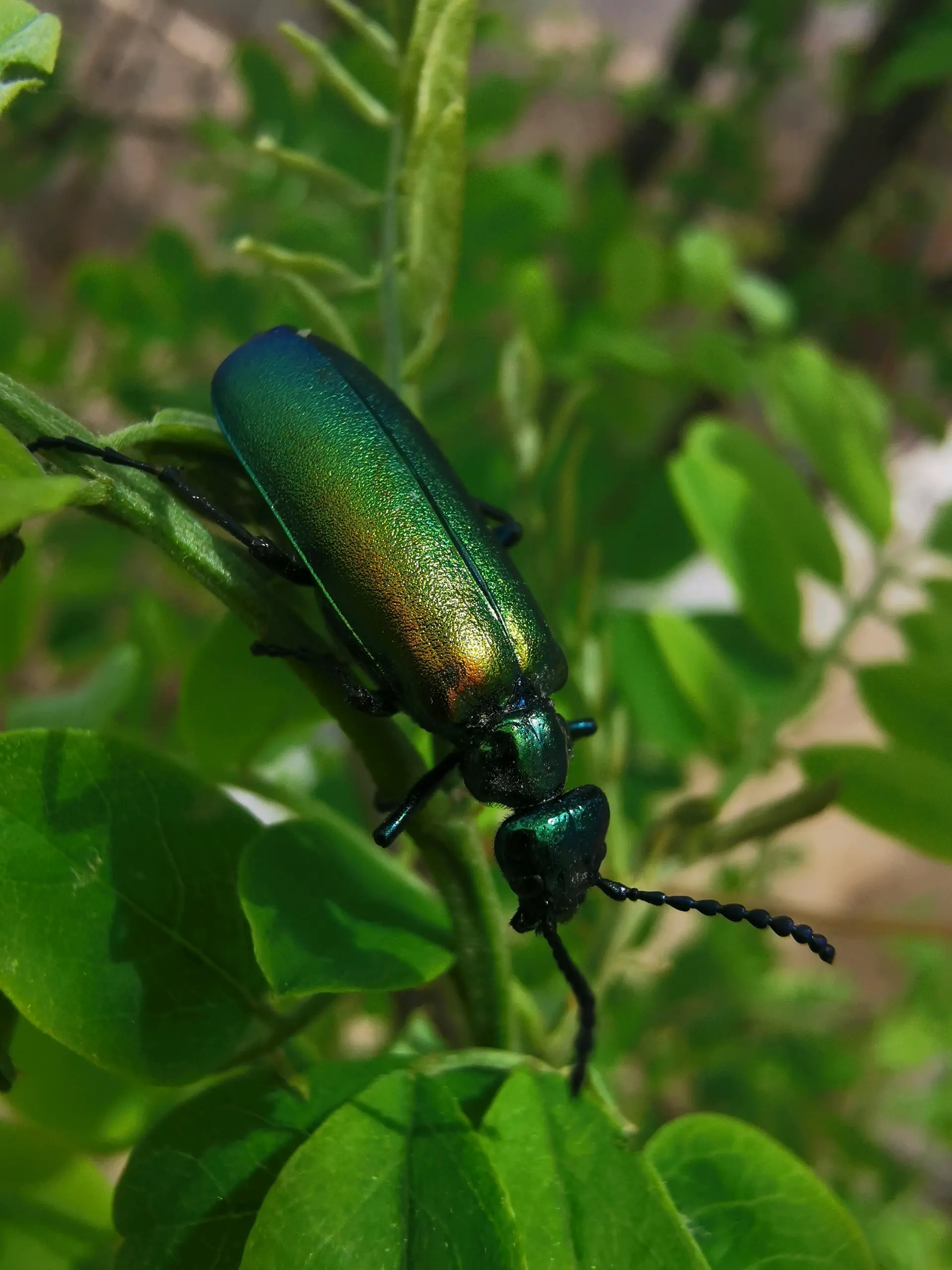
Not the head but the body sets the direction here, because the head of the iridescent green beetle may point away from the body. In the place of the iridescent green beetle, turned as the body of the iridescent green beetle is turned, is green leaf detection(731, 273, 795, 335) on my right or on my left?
on my left

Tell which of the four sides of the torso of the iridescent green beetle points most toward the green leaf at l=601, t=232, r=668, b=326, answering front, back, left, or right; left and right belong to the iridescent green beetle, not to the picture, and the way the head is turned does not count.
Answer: left

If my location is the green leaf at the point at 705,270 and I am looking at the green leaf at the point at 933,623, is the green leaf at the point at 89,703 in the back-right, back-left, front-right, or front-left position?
front-right

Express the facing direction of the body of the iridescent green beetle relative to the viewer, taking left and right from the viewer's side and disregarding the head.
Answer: facing the viewer and to the right of the viewer
